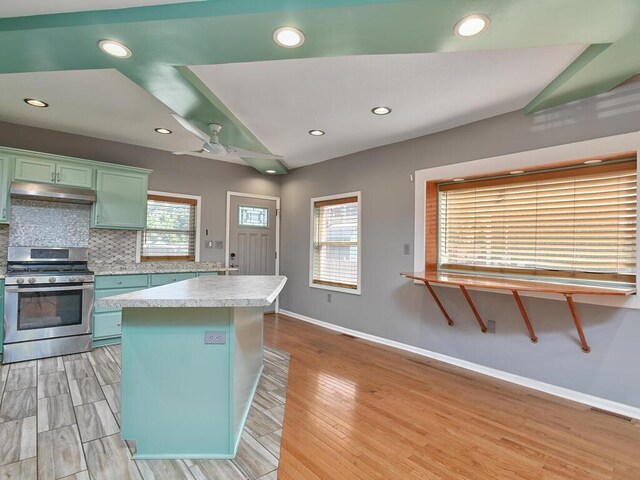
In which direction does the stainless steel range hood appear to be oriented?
toward the camera

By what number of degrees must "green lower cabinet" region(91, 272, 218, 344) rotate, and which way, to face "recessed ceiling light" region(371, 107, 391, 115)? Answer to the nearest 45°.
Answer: approximately 45° to its left

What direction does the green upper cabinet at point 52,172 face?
toward the camera

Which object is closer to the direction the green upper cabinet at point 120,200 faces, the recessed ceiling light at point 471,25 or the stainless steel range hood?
the recessed ceiling light

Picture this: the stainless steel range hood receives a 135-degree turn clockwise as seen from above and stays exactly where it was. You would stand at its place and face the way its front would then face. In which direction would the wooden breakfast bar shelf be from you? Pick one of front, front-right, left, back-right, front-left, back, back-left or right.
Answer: back

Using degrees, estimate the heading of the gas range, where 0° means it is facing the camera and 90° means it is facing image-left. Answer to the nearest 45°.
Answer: approximately 0°

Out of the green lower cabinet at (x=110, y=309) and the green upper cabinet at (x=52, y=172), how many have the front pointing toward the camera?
2

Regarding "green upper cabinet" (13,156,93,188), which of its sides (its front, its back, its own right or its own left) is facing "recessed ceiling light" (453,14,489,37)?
front

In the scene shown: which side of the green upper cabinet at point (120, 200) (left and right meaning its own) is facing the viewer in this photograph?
front

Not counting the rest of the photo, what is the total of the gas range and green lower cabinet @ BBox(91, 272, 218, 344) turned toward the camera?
2
